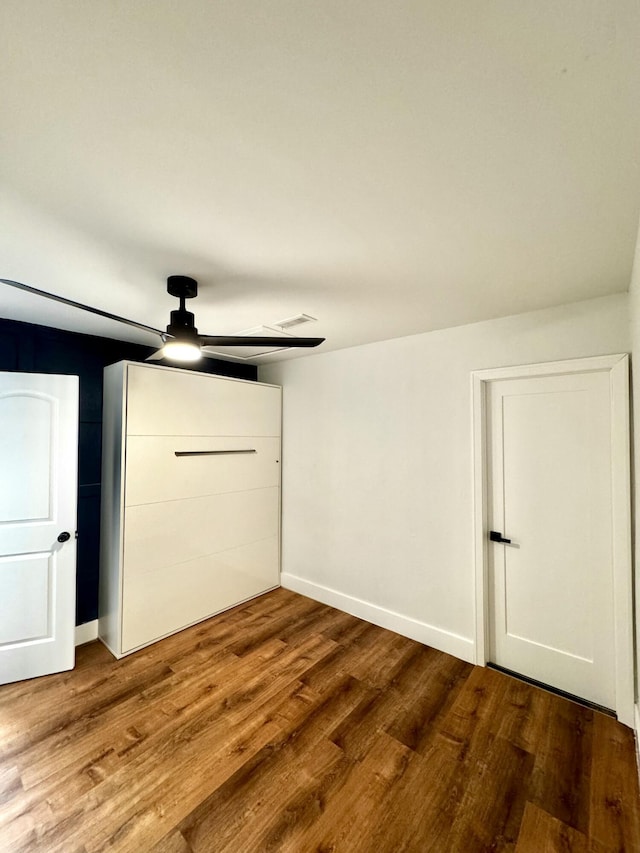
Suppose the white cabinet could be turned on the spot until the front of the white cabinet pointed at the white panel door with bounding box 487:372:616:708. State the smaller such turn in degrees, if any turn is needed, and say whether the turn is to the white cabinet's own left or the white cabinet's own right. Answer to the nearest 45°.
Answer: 0° — it already faces it

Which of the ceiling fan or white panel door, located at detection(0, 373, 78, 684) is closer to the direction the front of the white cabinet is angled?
the ceiling fan

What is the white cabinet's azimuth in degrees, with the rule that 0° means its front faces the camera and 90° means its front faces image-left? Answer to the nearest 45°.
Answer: approximately 315°

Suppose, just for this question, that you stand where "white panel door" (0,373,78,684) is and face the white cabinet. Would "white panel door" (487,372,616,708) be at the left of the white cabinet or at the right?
right
